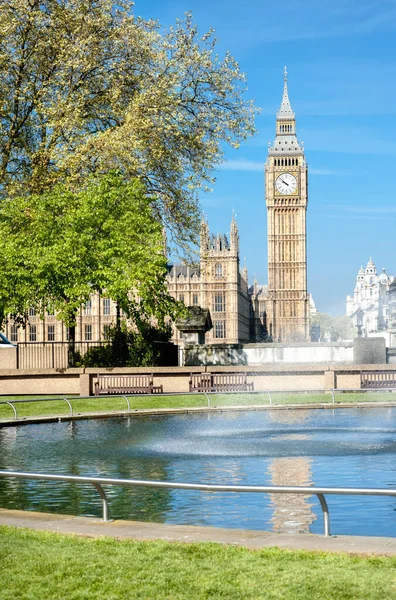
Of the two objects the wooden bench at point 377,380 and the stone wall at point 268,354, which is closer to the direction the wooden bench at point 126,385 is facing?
the wooden bench

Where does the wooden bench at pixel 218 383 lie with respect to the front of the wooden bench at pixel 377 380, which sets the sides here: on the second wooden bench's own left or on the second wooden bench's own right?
on the second wooden bench's own right

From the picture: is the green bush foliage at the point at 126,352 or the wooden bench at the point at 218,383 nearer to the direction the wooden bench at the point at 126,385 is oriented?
the wooden bench

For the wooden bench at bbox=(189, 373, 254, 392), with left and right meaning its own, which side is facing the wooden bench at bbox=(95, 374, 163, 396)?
right

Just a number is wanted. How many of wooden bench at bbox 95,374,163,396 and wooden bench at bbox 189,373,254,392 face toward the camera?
2

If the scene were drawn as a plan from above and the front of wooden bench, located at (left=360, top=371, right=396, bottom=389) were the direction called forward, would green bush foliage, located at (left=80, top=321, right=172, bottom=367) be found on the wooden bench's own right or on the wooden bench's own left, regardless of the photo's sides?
on the wooden bench's own right

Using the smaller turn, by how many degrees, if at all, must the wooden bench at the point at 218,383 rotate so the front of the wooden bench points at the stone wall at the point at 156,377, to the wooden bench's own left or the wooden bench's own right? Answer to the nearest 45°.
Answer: approximately 90° to the wooden bench's own right

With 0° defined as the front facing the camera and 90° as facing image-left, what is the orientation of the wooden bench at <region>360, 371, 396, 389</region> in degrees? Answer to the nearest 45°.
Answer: approximately 0°

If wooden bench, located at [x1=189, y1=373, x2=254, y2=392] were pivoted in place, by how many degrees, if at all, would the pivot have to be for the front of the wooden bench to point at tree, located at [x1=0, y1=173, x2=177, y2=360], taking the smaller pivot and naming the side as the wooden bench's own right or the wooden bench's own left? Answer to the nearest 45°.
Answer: approximately 90° to the wooden bench's own right

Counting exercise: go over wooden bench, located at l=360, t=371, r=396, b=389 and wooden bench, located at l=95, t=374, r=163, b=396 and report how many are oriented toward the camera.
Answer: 2
